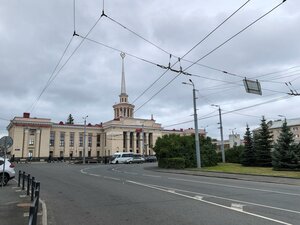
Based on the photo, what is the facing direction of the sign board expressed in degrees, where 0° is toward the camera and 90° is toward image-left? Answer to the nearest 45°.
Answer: approximately 180°

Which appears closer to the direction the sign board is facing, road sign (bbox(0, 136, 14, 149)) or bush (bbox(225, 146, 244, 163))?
the bush

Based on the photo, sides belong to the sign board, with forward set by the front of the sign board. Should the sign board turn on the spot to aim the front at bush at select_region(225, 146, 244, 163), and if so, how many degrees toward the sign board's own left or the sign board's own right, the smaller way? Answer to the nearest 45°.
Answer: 0° — it already faces it
